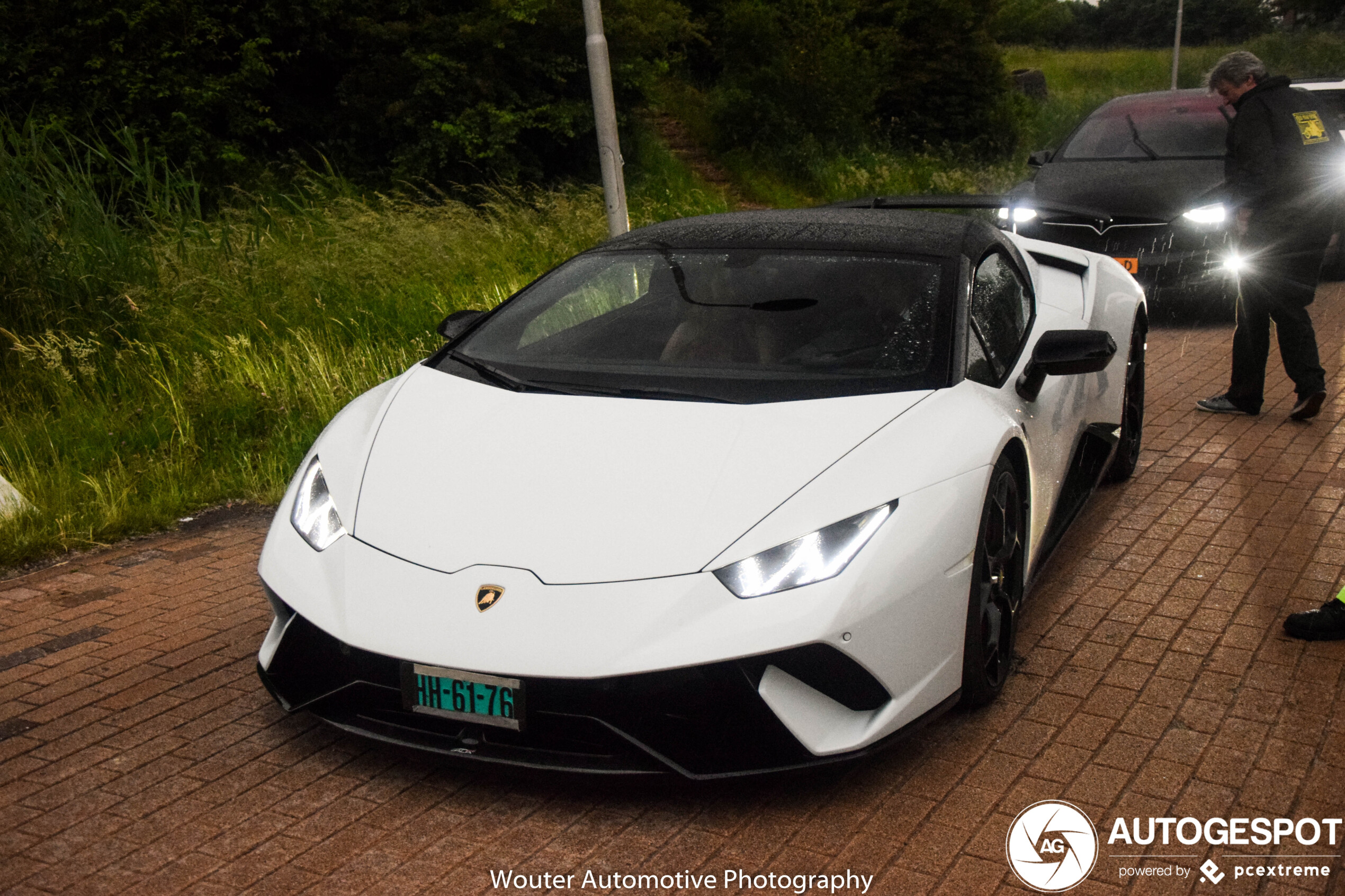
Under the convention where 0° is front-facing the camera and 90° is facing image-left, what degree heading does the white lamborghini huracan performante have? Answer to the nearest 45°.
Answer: approximately 45°

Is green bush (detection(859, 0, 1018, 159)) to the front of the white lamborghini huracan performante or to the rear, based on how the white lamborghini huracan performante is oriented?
to the rear

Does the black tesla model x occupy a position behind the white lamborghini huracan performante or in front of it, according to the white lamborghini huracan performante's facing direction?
behind

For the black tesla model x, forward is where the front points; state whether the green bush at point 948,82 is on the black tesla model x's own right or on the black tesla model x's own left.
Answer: on the black tesla model x's own right

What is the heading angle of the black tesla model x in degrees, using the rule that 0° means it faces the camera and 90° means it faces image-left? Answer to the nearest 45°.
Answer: approximately 45°

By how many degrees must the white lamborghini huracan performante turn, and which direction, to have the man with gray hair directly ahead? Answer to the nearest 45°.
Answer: approximately 180°

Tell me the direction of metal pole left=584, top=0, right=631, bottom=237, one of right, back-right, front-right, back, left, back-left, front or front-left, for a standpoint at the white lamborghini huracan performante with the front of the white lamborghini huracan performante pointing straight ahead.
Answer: back-right

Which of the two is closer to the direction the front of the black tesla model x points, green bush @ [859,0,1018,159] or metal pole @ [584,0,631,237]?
the metal pole
